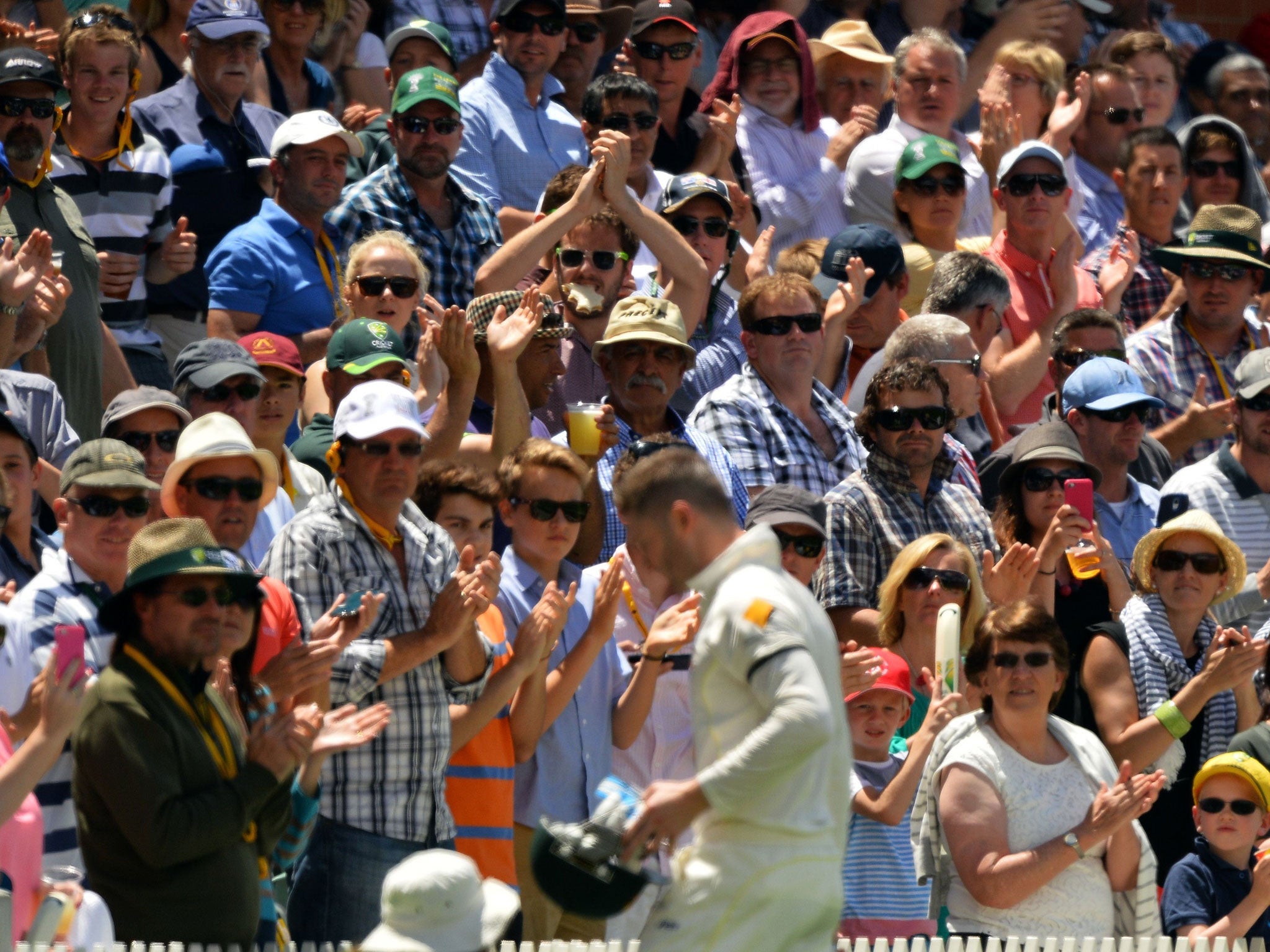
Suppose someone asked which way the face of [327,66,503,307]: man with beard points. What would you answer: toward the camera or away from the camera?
toward the camera

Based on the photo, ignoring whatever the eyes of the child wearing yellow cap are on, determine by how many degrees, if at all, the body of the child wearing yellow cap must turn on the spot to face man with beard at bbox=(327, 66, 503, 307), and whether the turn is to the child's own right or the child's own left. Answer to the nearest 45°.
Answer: approximately 180°

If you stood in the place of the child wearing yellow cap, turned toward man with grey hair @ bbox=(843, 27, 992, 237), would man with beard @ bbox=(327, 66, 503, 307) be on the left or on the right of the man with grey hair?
left

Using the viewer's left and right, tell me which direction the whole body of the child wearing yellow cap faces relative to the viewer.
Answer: facing the viewer and to the right of the viewer

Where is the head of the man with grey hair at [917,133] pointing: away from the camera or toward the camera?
toward the camera

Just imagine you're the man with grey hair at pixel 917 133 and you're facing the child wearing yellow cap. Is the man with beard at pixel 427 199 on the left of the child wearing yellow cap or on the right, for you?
right

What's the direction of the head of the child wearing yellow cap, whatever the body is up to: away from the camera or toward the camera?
toward the camera

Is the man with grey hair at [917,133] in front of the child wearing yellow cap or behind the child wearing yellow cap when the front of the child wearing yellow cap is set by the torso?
behind
